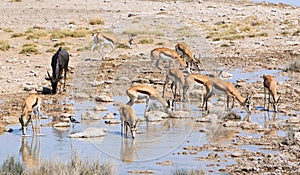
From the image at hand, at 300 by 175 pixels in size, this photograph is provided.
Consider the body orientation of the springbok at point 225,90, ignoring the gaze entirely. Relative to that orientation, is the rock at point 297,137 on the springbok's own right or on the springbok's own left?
on the springbok's own right

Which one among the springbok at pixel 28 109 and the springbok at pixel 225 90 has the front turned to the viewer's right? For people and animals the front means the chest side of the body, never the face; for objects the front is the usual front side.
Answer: the springbok at pixel 225 90

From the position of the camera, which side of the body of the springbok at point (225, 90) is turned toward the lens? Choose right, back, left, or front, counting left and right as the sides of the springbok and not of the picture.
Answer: right

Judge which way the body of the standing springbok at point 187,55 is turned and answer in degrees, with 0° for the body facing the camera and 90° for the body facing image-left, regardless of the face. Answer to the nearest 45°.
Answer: approximately 315°
